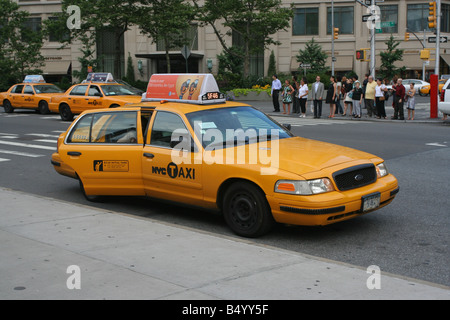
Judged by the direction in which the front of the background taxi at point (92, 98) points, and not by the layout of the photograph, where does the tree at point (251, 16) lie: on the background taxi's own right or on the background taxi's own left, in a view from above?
on the background taxi's own left

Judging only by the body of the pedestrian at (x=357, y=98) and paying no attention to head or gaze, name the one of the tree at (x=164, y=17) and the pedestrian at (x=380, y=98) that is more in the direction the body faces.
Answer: the pedestrian

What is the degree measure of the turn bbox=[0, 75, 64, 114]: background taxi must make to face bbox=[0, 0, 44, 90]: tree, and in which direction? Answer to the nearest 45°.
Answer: approximately 135° to its left

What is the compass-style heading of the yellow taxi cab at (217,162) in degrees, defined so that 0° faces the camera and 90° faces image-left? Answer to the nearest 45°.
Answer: approximately 315°

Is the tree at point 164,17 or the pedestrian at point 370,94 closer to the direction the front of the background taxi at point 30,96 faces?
the pedestrian

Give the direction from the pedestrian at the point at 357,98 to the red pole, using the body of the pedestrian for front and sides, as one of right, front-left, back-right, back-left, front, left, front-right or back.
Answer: left

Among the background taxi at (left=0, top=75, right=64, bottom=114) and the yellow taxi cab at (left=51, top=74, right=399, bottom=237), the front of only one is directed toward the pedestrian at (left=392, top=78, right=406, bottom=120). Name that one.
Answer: the background taxi

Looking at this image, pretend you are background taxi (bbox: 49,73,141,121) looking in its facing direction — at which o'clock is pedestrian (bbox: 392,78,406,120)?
The pedestrian is roughly at 11 o'clock from the background taxi.

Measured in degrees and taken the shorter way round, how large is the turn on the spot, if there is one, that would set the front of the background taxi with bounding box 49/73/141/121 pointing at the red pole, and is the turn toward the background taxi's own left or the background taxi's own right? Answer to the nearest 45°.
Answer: approximately 45° to the background taxi's own left

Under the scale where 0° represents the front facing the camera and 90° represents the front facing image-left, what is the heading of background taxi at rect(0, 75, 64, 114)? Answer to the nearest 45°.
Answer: approximately 315°

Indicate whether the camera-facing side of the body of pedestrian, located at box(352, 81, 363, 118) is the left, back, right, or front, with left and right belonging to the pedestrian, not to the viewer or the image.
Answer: front

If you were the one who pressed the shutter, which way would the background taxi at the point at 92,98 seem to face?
facing the viewer and to the right of the viewer
